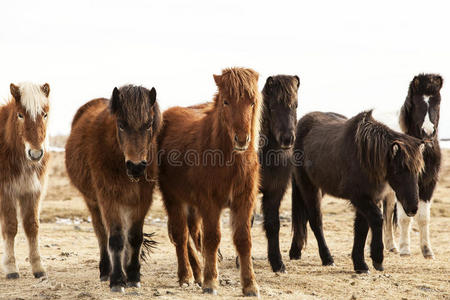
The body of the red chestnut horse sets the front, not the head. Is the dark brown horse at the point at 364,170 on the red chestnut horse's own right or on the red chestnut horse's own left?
on the red chestnut horse's own left

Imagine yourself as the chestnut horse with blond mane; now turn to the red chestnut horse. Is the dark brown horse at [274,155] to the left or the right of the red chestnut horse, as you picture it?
left

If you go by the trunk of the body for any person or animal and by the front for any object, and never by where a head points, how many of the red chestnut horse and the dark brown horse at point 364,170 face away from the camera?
0

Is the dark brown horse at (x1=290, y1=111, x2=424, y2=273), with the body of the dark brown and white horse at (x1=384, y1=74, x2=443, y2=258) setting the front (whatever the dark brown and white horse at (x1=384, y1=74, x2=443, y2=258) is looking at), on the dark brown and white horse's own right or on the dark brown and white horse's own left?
on the dark brown and white horse's own right

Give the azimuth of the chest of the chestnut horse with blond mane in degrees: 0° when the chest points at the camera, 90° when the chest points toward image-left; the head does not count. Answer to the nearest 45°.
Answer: approximately 315°

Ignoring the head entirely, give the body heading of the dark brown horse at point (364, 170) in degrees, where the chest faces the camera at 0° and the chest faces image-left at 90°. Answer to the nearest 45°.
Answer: approximately 315°

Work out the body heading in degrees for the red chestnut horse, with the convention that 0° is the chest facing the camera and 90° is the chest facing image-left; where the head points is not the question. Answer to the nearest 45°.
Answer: approximately 315°

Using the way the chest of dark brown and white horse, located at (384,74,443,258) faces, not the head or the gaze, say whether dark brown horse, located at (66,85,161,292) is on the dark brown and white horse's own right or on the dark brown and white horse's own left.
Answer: on the dark brown and white horse's own right
